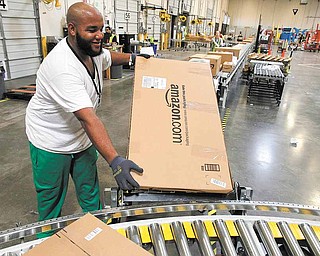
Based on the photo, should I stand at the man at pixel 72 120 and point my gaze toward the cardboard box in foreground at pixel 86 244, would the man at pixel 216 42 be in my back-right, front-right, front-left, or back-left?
back-left

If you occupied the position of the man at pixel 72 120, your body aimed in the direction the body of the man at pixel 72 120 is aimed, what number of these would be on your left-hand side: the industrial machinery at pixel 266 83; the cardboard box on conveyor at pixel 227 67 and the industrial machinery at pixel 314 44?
3

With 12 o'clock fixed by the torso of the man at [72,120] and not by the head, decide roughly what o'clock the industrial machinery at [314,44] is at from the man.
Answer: The industrial machinery is roughly at 9 o'clock from the man.

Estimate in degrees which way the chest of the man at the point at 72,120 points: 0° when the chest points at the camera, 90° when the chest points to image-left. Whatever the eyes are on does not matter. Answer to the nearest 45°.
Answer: approximately 315°

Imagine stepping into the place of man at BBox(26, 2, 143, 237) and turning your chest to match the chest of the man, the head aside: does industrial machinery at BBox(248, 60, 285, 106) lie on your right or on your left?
on your left

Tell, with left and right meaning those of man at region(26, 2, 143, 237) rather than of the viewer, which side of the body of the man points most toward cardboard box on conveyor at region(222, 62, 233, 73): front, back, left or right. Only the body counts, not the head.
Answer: left

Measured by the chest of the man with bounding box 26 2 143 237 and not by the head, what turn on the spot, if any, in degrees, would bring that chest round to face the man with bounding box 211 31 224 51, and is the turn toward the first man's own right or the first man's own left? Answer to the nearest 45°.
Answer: approximately 90° to the first man's own left

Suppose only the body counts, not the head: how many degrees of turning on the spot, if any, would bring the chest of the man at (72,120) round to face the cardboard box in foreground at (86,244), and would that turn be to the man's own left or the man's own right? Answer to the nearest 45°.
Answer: approximately 45° to the man's own right

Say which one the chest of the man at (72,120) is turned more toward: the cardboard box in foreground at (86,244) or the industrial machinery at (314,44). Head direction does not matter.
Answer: the cardboard box in foreground
